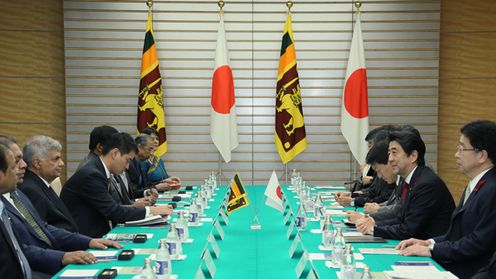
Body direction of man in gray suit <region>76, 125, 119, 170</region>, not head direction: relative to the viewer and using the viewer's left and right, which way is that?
facing to the right of the viewer

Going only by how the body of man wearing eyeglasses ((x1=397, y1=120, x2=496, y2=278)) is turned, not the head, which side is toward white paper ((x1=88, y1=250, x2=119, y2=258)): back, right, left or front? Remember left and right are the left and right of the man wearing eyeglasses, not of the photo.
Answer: front

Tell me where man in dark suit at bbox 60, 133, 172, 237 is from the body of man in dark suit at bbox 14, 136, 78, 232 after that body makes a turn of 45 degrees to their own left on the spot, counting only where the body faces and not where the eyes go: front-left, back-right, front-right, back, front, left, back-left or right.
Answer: front

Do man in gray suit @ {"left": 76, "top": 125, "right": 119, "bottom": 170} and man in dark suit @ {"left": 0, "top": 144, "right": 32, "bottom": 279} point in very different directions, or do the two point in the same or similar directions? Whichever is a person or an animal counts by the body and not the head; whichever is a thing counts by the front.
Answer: same or similar directions

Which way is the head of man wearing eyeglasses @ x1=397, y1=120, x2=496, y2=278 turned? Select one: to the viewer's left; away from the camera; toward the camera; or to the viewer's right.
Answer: to the viewer's left

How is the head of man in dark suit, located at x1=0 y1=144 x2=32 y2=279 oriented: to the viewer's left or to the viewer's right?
to the viewer's right

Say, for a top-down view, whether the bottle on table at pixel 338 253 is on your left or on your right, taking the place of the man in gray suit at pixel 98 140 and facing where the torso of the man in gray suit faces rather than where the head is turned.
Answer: on your right

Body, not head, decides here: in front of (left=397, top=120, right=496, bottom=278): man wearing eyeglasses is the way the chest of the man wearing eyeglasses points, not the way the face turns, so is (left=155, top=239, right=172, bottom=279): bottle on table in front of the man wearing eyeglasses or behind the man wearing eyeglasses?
in front

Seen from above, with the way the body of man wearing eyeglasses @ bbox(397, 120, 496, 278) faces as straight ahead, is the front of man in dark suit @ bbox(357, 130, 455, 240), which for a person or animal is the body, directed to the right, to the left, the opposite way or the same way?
the same way

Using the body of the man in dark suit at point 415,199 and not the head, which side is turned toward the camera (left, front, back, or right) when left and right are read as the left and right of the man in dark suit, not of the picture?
left

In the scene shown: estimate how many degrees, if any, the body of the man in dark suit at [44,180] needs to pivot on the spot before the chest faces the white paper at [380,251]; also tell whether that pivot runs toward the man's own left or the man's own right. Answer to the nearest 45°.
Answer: approximately 45° to the man's own right

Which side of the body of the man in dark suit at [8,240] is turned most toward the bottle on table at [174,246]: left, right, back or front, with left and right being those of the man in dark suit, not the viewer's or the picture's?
front

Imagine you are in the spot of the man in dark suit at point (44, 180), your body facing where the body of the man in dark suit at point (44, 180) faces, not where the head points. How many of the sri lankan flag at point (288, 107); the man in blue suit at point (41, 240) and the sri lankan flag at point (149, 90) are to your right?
1

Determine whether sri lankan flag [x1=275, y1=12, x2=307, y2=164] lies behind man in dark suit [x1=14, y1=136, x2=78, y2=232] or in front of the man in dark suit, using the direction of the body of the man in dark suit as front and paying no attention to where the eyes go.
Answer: in front

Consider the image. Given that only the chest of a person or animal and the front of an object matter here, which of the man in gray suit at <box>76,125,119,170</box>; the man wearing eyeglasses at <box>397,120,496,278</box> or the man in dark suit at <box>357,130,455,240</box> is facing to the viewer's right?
the man in gray suit at <box>76,125,119,170</box>

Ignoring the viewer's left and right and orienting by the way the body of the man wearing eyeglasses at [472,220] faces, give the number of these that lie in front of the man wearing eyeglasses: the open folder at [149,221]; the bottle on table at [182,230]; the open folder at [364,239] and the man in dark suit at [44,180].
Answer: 4

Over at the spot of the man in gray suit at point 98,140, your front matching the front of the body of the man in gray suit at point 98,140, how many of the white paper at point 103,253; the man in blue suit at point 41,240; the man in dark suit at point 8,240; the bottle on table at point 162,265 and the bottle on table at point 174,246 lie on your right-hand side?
5

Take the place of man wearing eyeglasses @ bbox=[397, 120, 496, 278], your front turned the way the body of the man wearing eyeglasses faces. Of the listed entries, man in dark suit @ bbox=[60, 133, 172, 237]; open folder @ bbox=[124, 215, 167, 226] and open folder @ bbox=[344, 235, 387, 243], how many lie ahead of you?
3

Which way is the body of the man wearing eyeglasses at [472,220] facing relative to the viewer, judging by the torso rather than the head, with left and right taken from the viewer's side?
facing to the left of the viewer

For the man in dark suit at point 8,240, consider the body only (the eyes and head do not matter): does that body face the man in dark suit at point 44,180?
no

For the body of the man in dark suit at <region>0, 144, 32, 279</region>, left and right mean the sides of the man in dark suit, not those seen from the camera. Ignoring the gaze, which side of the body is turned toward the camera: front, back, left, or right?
right

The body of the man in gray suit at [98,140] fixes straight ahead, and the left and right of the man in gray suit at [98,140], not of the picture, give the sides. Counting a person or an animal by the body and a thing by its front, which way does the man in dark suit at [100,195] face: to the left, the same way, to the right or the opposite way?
the same way
